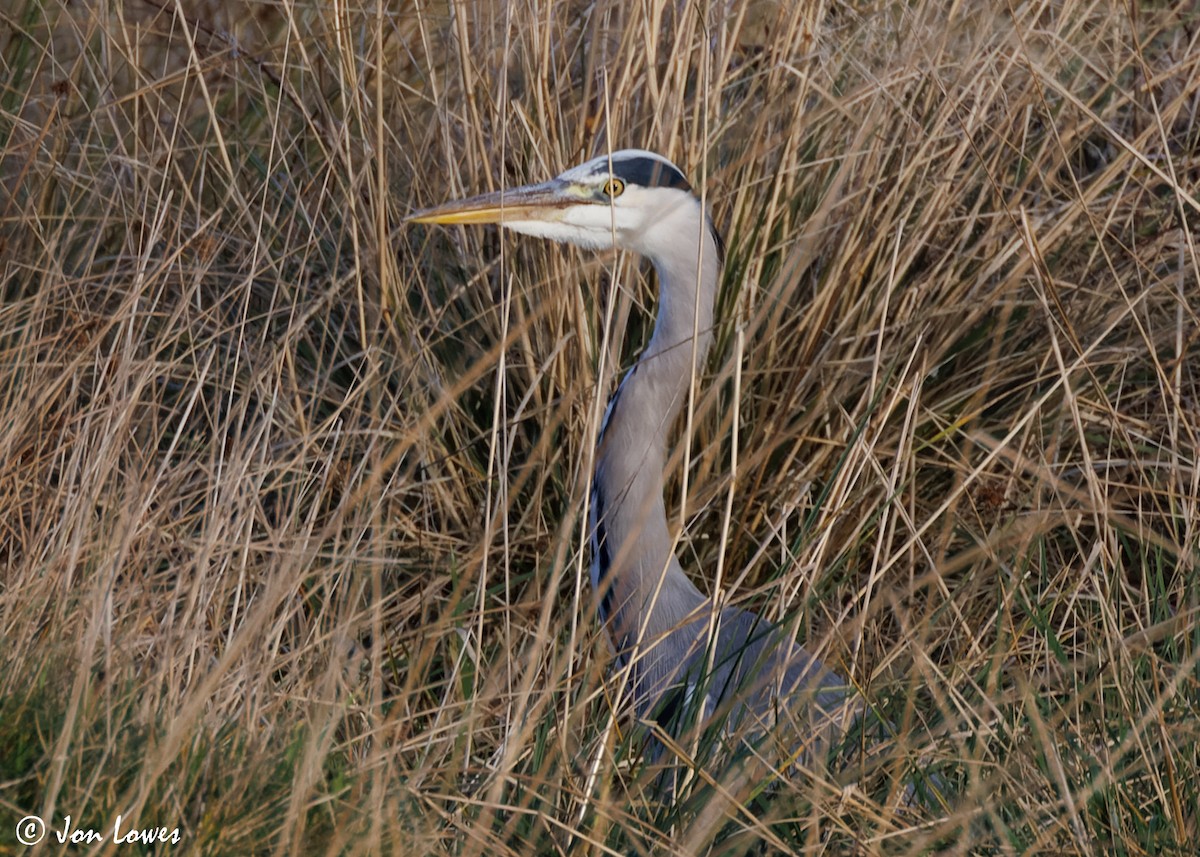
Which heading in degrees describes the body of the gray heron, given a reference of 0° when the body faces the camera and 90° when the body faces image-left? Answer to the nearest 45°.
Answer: approximately 90°
